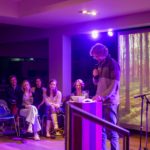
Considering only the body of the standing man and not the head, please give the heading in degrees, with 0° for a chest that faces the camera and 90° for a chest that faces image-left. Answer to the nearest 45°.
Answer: approximately 90°

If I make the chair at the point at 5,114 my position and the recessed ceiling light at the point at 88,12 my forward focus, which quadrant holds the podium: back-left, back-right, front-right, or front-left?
front-right

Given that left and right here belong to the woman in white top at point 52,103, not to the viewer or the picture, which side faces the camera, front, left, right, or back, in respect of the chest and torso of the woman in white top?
front

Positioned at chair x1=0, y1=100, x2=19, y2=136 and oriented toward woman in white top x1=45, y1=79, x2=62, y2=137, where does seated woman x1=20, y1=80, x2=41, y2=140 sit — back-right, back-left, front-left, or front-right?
front-right

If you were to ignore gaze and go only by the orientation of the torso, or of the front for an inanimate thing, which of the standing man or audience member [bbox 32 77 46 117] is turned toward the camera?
the audience member

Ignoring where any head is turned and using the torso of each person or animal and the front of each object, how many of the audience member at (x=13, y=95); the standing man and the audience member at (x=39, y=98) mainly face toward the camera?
2

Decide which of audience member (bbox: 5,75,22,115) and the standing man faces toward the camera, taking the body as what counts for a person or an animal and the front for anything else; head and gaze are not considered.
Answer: the audience member

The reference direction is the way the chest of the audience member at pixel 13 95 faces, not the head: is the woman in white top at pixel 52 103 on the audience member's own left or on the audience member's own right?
on the audience member's own left

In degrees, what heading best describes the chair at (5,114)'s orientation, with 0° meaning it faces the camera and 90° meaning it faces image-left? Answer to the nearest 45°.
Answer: approximately 315°

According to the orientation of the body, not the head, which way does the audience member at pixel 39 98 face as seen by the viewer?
toward the camera

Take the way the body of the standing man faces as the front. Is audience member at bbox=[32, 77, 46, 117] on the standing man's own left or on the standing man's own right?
on the standing man's own right

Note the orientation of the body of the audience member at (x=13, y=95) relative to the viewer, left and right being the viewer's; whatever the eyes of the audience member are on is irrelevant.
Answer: facing the viewer

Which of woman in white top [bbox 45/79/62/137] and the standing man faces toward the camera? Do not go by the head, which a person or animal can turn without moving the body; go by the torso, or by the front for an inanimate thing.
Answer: the woman in white top
